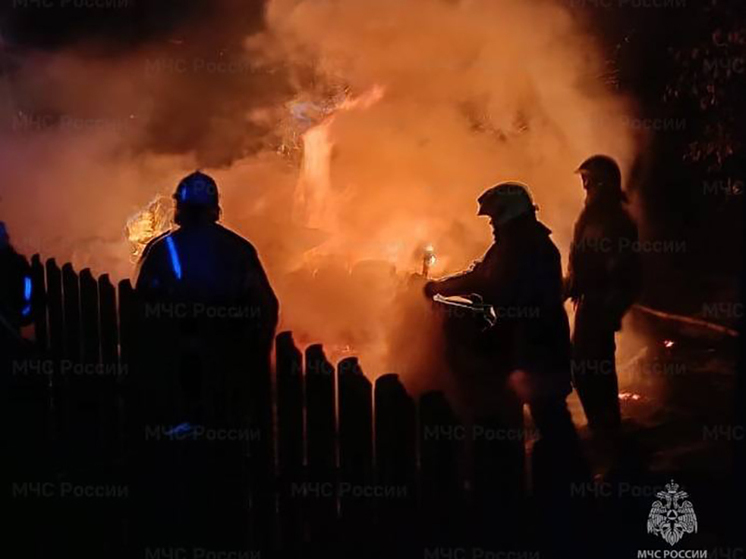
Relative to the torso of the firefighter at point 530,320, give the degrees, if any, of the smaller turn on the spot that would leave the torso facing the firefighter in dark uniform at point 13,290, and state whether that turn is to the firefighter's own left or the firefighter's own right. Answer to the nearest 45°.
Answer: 0° — they already face them

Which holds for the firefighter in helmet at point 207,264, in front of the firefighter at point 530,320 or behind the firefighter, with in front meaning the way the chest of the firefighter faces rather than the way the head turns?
in front

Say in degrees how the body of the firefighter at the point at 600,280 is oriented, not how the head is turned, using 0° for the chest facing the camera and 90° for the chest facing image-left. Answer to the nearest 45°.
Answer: approximately 90°

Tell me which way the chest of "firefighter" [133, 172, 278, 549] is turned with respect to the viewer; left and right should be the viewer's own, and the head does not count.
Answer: facing away from the viewer

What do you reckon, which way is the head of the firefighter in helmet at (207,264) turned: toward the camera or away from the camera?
away from the camera

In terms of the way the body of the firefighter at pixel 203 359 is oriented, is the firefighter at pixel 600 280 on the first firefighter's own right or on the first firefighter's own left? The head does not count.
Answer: on the first firefighter's own right

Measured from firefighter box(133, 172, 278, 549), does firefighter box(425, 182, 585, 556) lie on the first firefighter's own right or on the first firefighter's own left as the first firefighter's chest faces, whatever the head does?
on the first firefighter's own right

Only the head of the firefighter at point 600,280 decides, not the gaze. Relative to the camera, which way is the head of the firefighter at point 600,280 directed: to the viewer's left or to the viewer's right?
to the viewer's left

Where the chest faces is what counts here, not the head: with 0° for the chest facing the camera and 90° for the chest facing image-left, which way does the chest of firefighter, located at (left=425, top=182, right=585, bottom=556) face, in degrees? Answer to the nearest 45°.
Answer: approximately 90°
